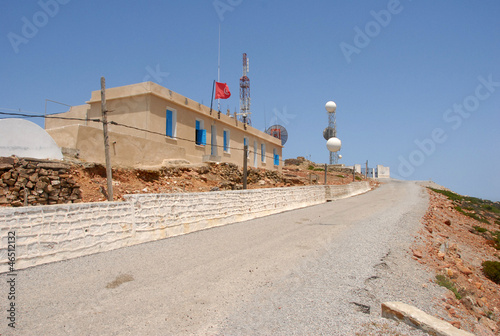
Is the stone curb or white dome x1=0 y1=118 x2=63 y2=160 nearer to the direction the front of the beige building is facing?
the stone curb

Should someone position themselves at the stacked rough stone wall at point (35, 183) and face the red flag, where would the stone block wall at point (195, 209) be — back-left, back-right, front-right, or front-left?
front-right

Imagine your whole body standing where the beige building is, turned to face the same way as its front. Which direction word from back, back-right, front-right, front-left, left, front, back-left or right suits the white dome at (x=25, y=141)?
right

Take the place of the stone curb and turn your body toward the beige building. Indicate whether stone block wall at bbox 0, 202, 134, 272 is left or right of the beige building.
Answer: left

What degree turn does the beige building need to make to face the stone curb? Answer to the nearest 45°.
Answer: approximately 45° to its right

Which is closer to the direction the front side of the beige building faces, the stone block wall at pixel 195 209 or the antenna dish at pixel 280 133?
the stone block wall

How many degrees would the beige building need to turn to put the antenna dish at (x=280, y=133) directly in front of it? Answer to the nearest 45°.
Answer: approximately 90° to its left

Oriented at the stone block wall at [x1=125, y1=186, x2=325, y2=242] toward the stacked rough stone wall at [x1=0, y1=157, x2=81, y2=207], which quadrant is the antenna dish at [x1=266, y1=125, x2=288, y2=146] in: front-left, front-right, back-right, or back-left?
back-right
